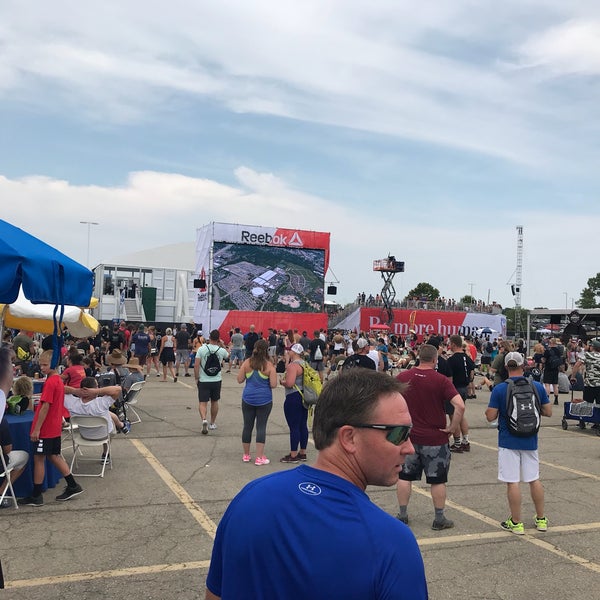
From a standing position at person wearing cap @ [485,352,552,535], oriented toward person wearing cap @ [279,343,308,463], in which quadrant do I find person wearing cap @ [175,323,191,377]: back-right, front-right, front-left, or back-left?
front-right

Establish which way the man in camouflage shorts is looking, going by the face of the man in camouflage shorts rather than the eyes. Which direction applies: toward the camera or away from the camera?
away from the camera

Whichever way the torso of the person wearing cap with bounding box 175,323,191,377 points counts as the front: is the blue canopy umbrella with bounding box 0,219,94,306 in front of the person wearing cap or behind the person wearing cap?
behind

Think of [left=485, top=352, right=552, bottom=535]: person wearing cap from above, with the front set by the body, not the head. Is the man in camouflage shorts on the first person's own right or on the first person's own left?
on the first person's own left

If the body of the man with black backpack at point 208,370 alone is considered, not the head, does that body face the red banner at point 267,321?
yes

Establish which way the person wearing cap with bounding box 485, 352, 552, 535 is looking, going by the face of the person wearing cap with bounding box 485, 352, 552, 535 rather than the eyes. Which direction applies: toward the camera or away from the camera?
away from the camera

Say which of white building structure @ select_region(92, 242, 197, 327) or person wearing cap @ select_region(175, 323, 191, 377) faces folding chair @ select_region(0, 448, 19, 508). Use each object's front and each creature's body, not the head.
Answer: the white building structure

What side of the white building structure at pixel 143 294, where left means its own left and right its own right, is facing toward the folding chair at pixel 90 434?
front

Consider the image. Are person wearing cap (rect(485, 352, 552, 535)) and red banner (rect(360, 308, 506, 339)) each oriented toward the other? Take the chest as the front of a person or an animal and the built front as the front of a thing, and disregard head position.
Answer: yes

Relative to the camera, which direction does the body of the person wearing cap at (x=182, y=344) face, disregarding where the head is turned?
away from the camera

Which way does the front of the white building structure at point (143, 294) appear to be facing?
toward the camera

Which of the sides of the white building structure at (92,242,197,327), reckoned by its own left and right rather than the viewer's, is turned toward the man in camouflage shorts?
front

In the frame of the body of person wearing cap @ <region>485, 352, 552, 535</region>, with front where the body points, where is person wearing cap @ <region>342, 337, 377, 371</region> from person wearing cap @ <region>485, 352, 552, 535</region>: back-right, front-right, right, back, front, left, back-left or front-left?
front-left

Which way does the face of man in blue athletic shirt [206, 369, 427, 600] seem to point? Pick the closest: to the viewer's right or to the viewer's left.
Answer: to the viewer's right

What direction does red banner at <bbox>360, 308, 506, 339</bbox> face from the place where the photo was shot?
facing the viewer

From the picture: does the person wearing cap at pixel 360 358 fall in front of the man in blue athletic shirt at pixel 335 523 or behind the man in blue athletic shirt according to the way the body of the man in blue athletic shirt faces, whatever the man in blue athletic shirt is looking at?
in front

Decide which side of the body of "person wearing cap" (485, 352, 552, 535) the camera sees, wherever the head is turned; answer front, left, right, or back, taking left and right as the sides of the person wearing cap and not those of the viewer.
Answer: back

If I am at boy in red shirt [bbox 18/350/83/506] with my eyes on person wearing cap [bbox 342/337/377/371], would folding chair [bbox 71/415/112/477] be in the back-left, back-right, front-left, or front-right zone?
front-left

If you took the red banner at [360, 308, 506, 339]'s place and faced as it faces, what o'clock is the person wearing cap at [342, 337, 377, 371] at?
The person wearing cap is roughly at 12 o'clock from the red banner.
